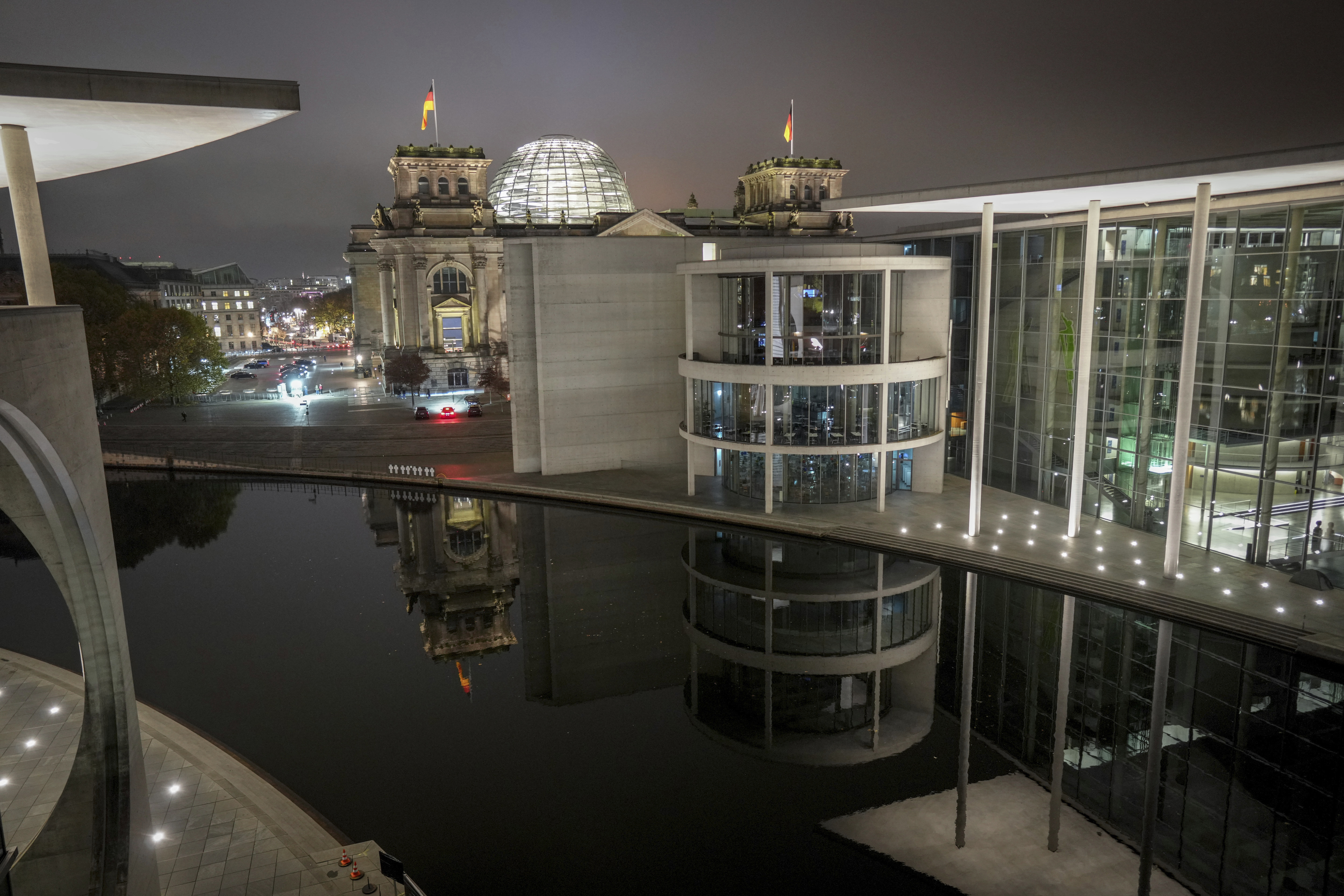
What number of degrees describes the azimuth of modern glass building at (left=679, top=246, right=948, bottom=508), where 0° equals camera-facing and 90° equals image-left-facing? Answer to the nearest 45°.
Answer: approximately 0°
